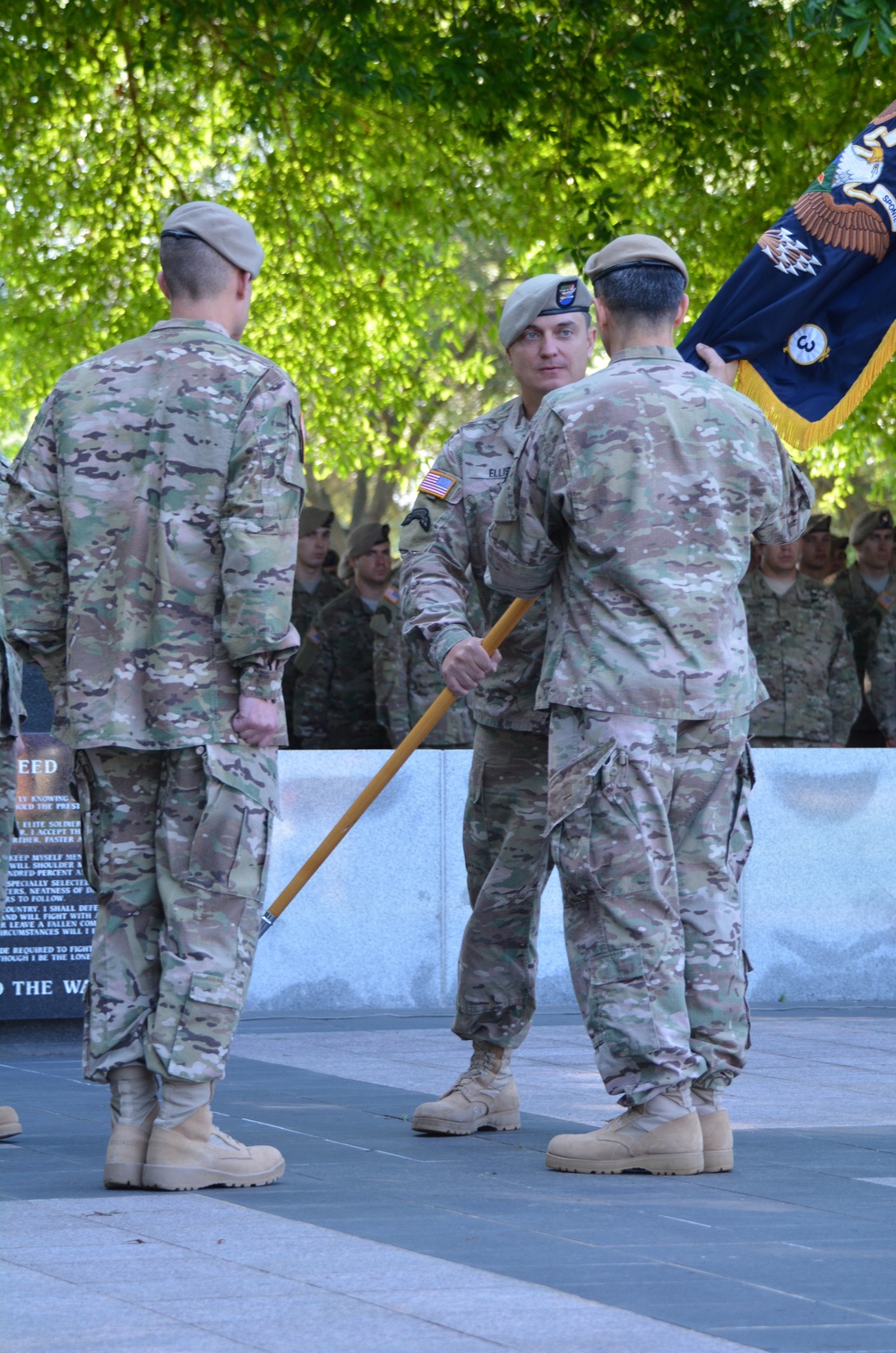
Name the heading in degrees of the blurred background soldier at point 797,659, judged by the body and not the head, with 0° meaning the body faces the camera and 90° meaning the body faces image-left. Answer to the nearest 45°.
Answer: approximately 0°

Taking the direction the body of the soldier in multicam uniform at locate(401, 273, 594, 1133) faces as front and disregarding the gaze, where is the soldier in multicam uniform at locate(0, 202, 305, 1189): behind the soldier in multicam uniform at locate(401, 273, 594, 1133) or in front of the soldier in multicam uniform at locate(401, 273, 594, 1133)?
in front

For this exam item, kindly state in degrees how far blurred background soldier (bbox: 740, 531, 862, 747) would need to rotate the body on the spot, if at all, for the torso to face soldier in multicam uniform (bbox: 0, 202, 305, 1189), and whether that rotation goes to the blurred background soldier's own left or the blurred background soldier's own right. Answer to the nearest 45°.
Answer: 0° — they already face them

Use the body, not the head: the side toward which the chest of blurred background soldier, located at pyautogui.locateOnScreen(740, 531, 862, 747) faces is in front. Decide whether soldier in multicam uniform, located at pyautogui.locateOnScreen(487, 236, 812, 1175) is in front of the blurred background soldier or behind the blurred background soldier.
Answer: in front

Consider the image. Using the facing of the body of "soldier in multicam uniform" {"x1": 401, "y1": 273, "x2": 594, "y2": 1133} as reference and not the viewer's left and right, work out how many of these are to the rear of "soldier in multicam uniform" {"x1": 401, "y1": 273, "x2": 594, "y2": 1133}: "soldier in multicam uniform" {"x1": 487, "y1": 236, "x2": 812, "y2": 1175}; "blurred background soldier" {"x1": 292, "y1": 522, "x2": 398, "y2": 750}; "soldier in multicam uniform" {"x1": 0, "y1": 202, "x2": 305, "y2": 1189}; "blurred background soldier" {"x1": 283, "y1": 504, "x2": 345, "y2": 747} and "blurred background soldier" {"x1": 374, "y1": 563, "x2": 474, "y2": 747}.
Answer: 3

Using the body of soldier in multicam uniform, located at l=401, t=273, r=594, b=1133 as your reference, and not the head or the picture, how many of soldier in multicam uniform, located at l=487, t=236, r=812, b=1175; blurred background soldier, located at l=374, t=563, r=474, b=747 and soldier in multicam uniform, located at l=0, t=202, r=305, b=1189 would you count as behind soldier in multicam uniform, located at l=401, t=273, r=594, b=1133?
1

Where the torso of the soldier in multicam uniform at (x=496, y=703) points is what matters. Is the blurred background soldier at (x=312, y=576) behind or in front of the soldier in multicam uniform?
behind

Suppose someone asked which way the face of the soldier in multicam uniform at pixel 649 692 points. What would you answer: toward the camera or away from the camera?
away from the camera

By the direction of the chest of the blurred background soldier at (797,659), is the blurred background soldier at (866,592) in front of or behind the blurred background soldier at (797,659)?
behind

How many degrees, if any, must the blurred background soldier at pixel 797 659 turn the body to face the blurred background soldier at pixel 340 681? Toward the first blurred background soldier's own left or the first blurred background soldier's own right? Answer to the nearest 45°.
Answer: approximately 90° to the first blurred background soldier's own right

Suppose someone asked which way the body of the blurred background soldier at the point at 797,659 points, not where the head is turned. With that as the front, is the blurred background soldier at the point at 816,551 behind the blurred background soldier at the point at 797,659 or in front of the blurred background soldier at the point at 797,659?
behind

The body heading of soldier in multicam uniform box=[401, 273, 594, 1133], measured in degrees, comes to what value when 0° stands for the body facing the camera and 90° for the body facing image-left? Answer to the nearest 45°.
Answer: approximately 0°
